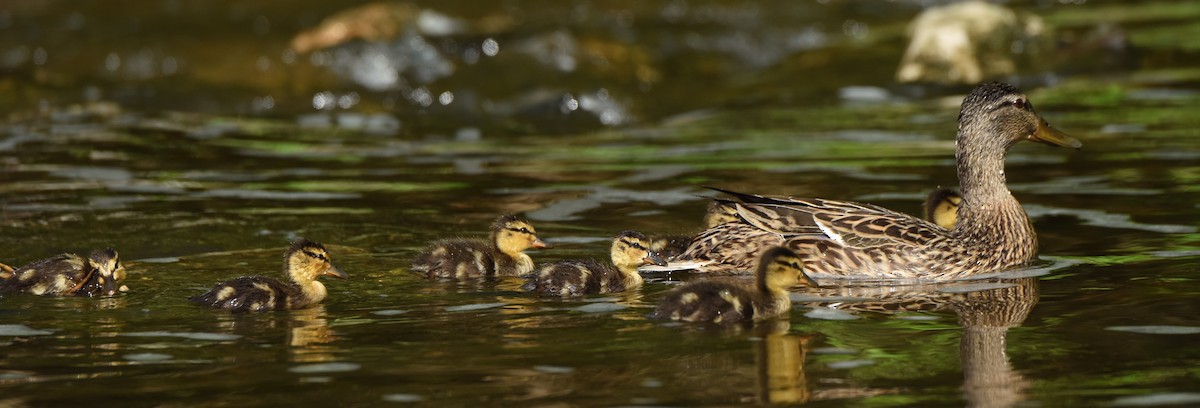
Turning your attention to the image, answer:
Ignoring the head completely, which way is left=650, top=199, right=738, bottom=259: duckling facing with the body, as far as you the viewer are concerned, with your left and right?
facing to the right of the viewer

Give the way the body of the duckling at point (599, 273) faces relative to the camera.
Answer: to the viewer's right

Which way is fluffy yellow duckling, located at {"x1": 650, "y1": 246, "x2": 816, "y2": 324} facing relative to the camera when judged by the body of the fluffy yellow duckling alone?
to the viewer's right

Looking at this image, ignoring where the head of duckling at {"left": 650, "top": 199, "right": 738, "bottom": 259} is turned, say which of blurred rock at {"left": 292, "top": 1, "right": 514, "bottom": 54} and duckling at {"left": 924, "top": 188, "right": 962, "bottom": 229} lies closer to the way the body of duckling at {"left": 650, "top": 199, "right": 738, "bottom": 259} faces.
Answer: the duckling

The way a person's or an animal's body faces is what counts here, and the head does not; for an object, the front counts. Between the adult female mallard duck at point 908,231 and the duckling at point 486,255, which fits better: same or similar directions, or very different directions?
same or similar directions

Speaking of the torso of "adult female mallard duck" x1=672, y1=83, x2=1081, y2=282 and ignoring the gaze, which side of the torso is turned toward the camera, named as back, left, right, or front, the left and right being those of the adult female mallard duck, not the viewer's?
right

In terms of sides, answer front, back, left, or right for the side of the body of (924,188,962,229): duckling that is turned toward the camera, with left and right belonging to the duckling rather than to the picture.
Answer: right

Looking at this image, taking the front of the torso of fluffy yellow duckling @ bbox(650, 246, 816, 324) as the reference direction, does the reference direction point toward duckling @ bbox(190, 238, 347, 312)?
no

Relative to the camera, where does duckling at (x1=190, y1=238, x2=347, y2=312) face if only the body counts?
to the viewer's right

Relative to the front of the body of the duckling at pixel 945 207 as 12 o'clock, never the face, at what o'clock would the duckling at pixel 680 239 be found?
the duckling at pixel 680 239 is roughly at 5 o'clock from the duckling at pixel 945 207.

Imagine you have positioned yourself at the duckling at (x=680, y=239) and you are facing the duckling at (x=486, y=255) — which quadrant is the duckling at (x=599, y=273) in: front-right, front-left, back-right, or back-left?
front-left

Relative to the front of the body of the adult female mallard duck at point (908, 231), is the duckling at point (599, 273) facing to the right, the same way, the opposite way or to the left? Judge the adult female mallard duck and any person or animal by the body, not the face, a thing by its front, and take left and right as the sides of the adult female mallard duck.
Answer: the same way

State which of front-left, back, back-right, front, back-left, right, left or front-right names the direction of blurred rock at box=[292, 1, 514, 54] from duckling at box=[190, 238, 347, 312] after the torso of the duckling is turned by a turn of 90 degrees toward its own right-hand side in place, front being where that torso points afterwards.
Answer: back

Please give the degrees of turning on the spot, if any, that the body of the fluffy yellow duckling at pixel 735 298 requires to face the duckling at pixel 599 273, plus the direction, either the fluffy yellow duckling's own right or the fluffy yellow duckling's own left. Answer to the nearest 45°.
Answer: approximately 135° to the fluffy yellow duckling's own left

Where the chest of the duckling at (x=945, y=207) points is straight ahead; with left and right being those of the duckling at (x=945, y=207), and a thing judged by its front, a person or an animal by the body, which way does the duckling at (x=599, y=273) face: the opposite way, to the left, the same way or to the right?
the same way

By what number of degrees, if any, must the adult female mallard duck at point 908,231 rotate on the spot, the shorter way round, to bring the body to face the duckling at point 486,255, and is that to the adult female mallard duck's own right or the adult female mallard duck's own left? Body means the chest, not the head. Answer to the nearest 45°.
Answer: approximately 180°
